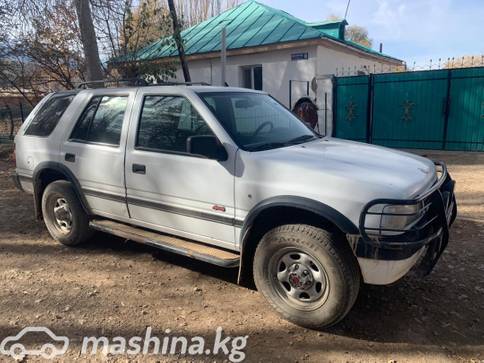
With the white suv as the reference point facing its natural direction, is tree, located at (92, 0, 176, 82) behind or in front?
behind

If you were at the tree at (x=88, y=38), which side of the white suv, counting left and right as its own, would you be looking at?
back

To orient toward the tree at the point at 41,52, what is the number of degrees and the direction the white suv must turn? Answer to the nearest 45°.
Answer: approximately 180°

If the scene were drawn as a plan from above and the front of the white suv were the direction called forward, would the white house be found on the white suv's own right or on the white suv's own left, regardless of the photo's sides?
on the white suv's own left

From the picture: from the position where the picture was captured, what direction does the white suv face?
facing the viewer and to the right of the viewer

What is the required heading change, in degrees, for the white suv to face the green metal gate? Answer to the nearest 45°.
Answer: approximately 90° to its left
